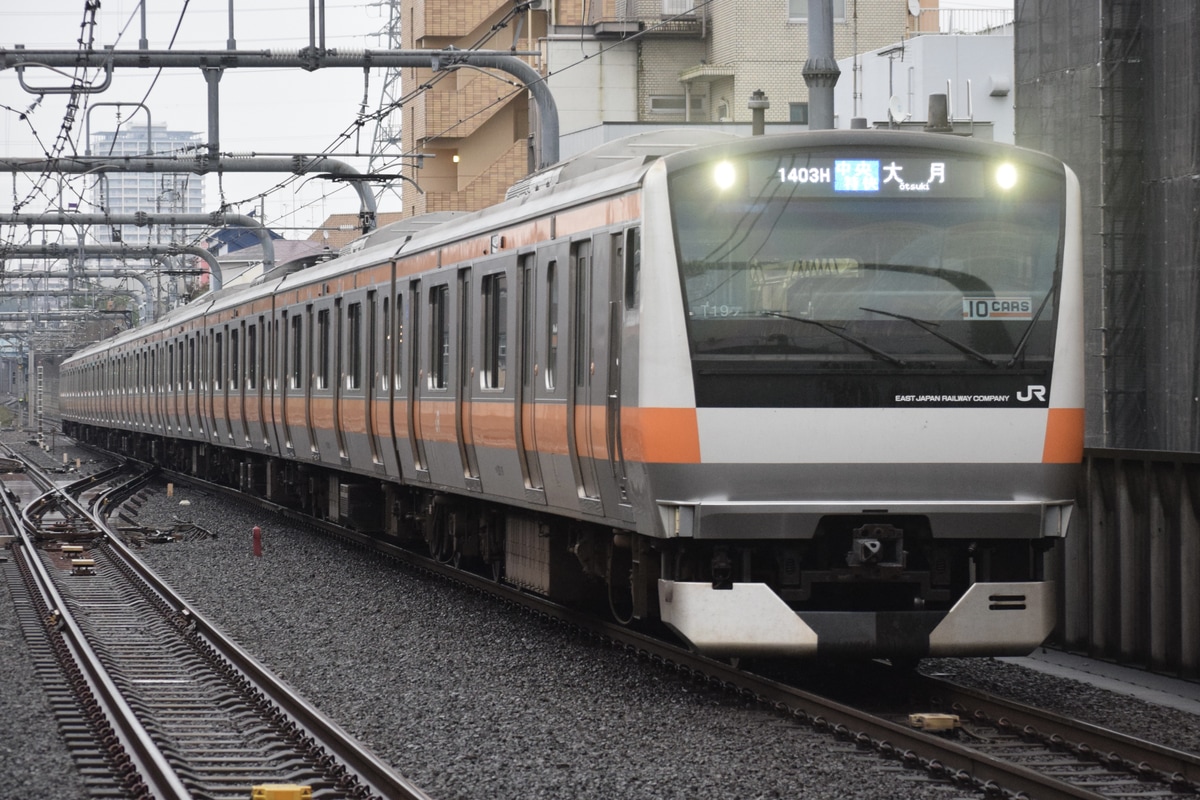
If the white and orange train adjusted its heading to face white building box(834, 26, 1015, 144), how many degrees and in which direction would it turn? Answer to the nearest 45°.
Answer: approximately 180°

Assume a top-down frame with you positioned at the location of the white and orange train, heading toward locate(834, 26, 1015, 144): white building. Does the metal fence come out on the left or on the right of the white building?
right

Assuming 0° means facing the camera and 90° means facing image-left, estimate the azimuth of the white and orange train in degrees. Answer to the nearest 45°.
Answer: approximately 0°

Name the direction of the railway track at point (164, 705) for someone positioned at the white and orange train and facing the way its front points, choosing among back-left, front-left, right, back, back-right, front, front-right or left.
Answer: right
